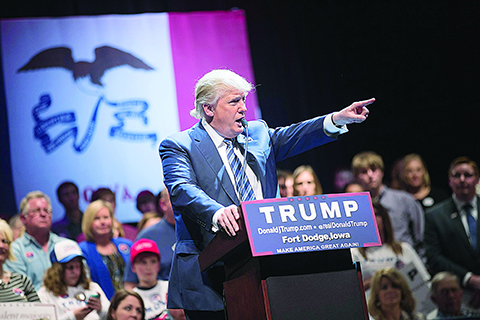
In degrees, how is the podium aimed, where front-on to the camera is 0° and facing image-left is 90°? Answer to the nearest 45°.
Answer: approximately 315°

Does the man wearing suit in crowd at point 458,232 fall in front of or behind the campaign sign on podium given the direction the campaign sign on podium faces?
behind

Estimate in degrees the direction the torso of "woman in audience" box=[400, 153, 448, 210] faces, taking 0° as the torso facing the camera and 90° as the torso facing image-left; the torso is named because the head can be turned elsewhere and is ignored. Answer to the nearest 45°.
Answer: approximately 0°

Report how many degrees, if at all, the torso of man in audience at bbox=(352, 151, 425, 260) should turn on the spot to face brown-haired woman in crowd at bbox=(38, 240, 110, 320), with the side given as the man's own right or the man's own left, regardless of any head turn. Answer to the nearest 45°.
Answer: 0° — they already face them

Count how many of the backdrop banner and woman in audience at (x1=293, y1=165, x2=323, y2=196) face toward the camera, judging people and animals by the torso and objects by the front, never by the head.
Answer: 2

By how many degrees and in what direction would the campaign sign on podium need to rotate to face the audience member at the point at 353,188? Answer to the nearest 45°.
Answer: approximately 180°
